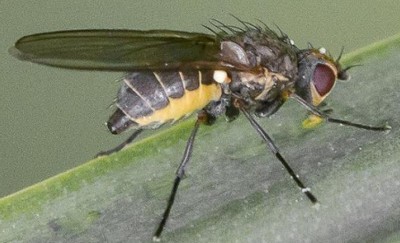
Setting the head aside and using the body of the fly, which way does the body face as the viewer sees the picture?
to the viewer's right
